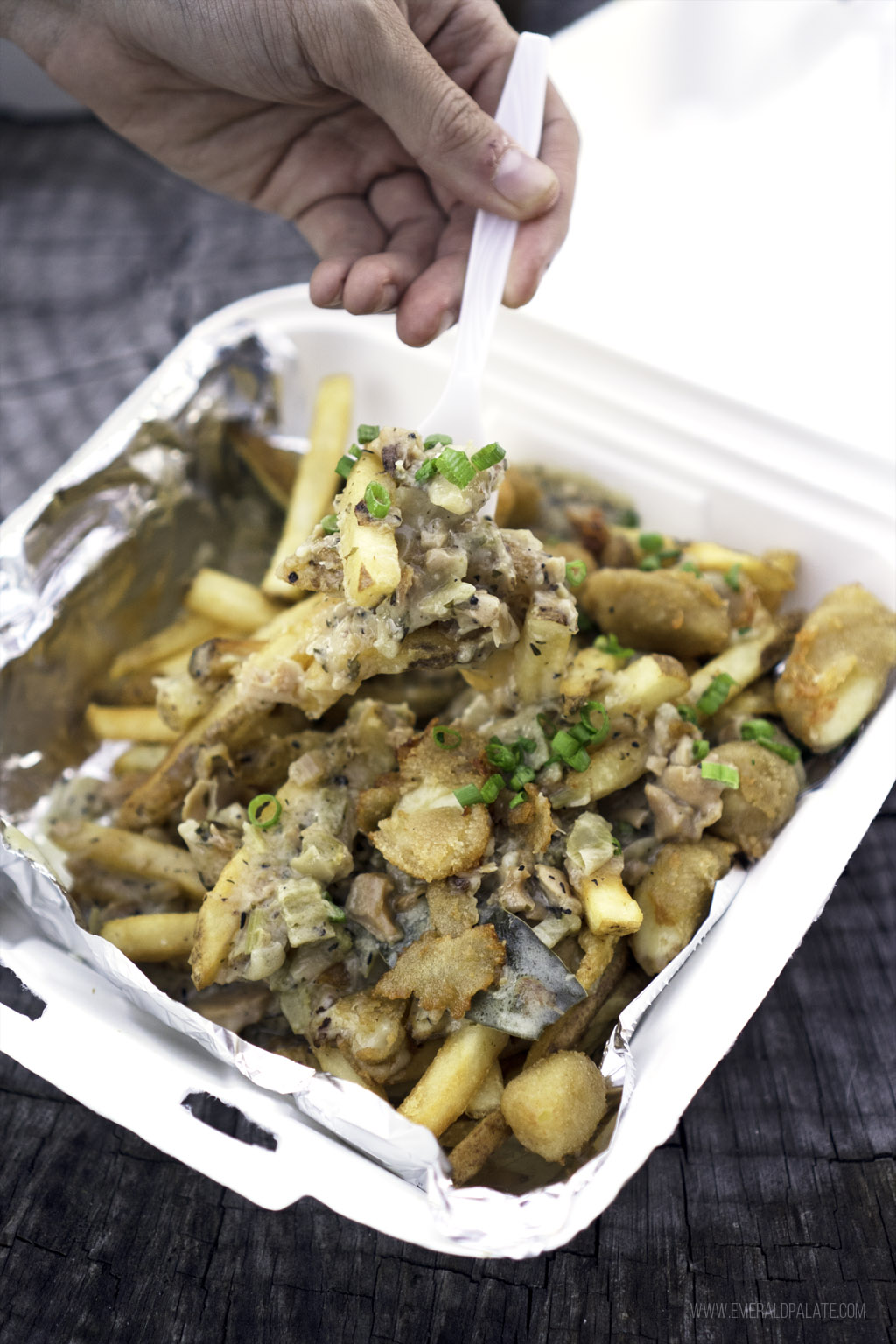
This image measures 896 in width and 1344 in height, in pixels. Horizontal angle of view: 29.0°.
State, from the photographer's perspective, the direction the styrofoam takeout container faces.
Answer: facing the viewer and to the left of the viewer
